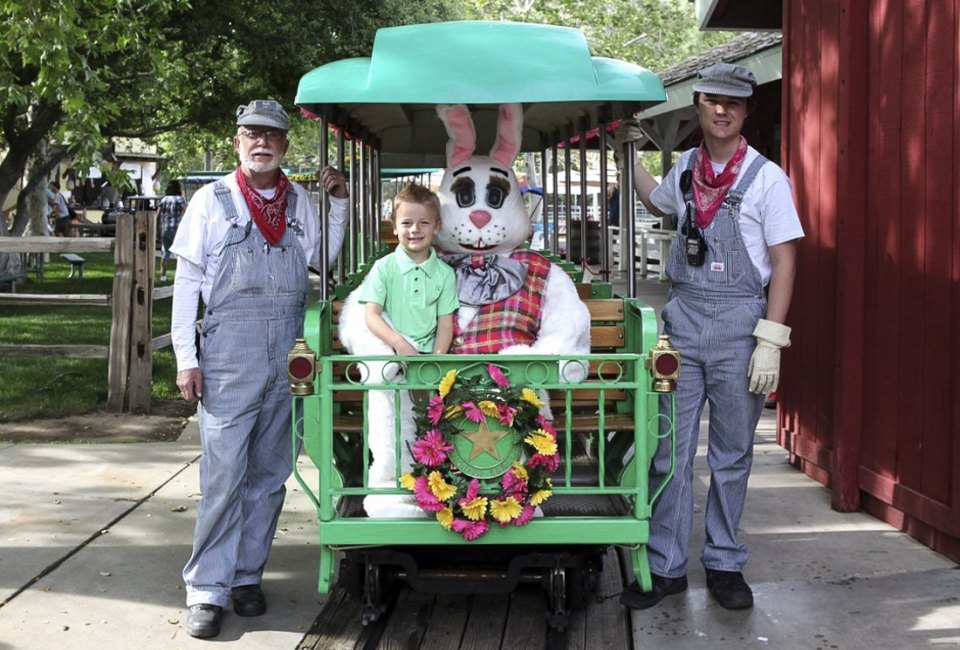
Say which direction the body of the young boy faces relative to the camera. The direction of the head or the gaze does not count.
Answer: toward the camera

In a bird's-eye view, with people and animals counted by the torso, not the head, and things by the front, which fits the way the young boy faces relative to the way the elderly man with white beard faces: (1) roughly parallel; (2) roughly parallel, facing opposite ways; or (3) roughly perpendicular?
roughly parallel

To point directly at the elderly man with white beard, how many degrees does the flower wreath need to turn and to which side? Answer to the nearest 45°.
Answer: approximately 135° to its right

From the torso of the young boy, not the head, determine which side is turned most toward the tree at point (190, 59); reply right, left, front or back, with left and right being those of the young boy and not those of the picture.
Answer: back

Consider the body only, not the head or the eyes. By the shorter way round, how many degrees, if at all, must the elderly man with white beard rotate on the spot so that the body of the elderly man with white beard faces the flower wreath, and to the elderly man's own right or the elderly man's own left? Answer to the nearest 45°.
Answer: approximately 45° to the elderly man's own left

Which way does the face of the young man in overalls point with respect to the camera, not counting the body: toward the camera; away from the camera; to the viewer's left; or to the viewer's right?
toward the camera

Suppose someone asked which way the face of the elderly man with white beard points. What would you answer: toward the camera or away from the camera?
toward the camera

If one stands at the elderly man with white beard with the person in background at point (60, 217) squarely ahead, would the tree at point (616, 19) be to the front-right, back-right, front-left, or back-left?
front-right

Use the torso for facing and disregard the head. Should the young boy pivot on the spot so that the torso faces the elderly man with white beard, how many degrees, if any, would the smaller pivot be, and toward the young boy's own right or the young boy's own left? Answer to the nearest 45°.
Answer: approximately 90° to the young boy's own right

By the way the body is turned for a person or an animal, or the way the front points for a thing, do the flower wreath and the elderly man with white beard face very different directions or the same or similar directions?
same or similar directions

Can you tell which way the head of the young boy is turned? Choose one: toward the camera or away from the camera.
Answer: toward the camera

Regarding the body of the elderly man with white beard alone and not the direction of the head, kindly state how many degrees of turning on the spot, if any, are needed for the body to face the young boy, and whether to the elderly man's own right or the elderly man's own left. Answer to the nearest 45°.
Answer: approximately 90° to the elderly man's own left

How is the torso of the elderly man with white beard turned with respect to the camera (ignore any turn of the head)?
toward the camera

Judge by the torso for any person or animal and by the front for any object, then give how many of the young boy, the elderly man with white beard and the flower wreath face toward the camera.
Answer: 3
